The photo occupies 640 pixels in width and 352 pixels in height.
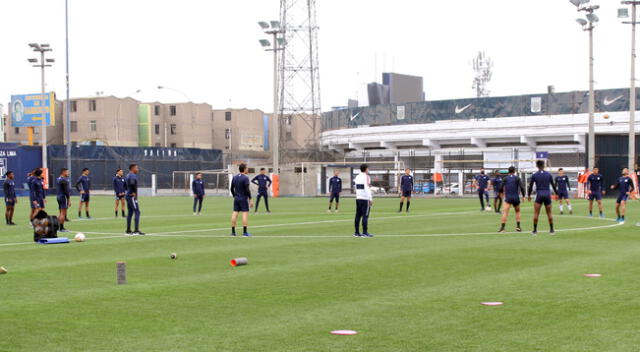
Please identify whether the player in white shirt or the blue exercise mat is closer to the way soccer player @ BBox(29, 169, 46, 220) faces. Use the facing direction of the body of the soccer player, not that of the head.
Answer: the player in white shirt

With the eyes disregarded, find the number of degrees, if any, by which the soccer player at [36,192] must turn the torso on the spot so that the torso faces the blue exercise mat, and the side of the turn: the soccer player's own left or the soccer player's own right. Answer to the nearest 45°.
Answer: approximately 90° to the soccer player's own right

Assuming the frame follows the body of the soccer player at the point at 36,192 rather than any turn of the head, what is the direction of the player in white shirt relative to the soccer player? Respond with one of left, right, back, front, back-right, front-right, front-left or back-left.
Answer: front-right

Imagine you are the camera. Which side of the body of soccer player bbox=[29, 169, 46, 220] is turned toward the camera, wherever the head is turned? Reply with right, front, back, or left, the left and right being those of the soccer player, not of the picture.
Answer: right
